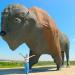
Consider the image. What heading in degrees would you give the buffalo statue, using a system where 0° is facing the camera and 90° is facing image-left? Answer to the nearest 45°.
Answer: approximately 45°
